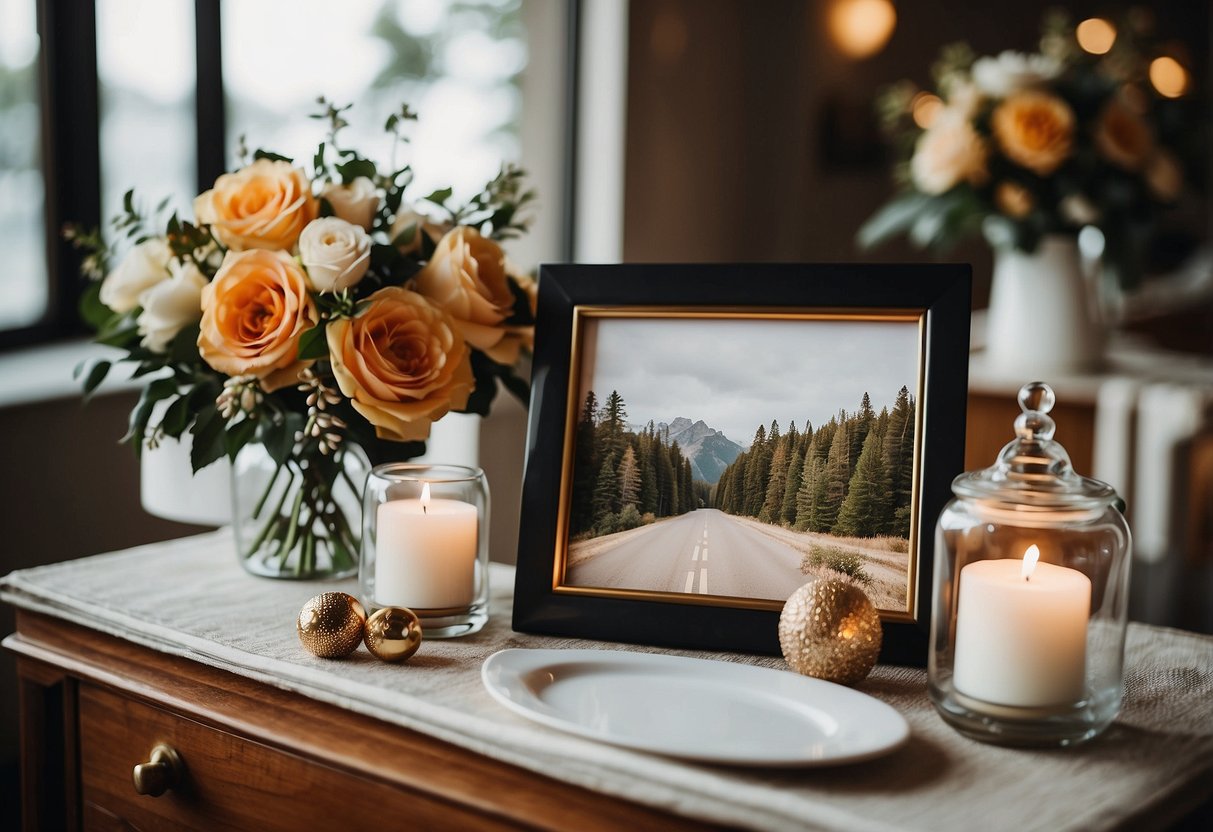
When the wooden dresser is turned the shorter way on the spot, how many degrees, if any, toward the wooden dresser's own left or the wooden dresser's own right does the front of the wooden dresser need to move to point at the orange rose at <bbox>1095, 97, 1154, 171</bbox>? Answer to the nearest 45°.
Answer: approximately 180°

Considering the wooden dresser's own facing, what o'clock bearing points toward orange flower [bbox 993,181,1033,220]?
The orange flower is roughly at 6 o'clock from the wooden dresser.

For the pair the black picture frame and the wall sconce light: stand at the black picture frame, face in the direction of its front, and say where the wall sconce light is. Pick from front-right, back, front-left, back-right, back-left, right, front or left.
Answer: back

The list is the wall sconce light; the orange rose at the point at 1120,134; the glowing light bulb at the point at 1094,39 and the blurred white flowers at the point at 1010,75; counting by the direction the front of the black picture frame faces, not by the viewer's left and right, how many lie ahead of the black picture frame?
0

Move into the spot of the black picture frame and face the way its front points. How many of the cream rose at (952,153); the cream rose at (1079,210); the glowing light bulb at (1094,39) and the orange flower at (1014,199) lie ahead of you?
0

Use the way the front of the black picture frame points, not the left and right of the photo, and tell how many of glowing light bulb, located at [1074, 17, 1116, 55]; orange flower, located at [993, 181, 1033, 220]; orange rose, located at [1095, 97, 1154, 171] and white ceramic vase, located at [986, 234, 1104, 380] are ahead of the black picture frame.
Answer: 0

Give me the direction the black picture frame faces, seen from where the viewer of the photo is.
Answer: facing the viewer

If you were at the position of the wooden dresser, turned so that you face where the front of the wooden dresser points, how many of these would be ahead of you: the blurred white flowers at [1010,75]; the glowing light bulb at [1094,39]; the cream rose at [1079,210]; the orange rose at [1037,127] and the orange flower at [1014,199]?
0

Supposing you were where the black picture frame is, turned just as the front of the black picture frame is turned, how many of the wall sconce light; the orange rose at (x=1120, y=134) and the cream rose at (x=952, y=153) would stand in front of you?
0

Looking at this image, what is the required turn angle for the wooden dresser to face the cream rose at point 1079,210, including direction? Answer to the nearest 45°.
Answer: approximately 180°

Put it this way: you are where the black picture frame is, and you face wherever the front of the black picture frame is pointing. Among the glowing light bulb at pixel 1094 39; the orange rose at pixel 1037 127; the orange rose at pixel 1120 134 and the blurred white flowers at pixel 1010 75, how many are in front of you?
0
